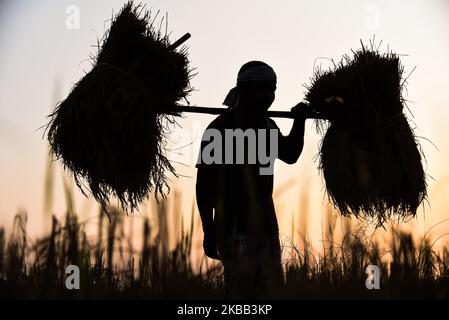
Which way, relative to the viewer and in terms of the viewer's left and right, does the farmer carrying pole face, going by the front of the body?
facing the viewer and to the right of the viewer

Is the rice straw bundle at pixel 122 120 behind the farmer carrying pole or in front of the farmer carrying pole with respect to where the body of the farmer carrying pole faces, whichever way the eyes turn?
behind
